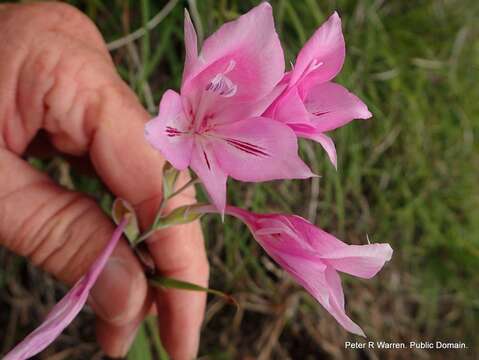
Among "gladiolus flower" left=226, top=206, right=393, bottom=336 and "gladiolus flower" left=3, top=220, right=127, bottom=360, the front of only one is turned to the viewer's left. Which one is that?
"gladiolus flower" left=3, top=220, right=127, bottom=360

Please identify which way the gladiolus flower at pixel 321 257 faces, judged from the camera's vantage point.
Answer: facing to the right of the viewer

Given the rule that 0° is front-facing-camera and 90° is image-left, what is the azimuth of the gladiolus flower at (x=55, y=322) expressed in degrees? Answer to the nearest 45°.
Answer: approximately 90°

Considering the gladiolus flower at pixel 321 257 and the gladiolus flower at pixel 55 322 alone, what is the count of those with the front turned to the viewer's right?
1

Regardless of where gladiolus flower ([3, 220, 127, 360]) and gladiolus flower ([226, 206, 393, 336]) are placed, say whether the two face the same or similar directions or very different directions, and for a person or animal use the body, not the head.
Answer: very different directions
